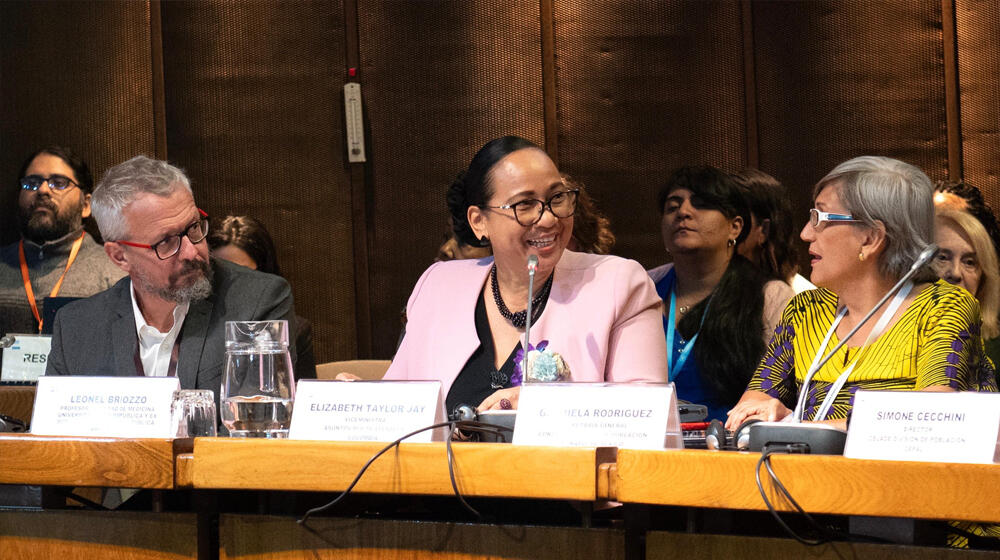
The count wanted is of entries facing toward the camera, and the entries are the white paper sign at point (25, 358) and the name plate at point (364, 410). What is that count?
2

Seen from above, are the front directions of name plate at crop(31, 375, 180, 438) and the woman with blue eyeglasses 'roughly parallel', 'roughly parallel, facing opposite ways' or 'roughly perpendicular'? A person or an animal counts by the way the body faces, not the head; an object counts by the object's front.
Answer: roughly perpendicular

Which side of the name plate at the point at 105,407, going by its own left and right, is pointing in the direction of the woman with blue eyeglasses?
left

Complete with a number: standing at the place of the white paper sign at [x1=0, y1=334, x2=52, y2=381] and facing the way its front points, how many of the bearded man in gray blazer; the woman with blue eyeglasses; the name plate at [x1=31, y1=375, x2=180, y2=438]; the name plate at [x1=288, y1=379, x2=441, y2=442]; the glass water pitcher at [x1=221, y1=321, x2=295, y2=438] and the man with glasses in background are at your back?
1

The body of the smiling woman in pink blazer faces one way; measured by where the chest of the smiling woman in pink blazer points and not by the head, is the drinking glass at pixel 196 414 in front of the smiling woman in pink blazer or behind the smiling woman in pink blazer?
in front

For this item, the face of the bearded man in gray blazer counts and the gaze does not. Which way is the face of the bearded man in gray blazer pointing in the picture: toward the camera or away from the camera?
toward the camera

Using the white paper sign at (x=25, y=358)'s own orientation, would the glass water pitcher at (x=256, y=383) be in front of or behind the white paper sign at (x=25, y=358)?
in front

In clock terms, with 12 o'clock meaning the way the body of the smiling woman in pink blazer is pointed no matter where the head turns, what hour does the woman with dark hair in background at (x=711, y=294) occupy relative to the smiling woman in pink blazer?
The woman with dark hair in background is roughly at 7 o'clock from the smiling woman in pink blazer.

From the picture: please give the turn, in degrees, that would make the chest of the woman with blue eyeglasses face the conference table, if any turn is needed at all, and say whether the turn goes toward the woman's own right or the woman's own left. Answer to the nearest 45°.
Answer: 0° — they already face it

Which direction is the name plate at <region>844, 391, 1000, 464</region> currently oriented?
toward the camera

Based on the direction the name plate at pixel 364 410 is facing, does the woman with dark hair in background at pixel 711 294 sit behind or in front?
behind

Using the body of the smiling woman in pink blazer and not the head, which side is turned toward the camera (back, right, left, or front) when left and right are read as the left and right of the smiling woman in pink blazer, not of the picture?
front

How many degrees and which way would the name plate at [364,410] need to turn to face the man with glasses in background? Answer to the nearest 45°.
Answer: approximately 180°

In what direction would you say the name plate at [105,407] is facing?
toward the camera

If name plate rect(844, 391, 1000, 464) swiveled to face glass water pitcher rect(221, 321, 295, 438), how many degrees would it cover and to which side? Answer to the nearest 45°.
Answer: approximately 90° to its right
